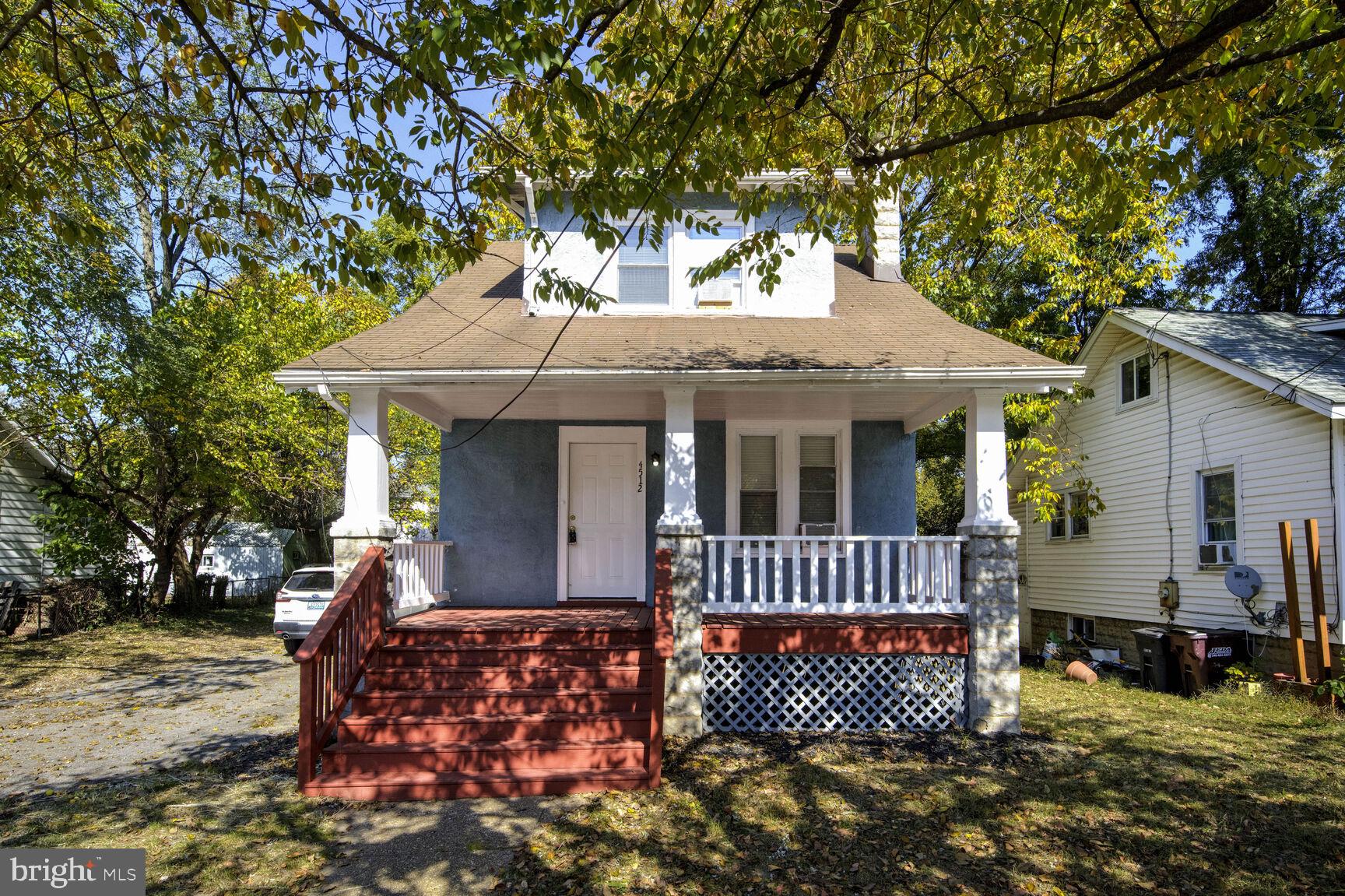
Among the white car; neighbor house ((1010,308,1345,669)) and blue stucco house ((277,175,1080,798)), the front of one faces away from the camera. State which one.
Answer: the white car

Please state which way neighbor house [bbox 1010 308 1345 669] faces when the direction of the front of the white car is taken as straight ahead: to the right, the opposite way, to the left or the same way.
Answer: the opposite way

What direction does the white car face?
away from the camera

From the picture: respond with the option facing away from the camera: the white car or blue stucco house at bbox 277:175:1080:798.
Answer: the white car

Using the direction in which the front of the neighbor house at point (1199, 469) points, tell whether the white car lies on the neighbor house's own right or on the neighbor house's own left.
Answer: on the neighbor house's own right

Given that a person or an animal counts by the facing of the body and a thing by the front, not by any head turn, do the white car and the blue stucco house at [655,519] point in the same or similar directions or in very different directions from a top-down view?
very different directions

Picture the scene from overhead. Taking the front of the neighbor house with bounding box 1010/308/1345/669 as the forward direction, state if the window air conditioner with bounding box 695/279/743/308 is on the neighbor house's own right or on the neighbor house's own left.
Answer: on the neighbor house's own right

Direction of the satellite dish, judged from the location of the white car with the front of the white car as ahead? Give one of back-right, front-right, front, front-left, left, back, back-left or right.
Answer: back-right

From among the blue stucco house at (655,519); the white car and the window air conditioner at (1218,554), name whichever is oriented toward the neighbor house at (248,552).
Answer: the white car

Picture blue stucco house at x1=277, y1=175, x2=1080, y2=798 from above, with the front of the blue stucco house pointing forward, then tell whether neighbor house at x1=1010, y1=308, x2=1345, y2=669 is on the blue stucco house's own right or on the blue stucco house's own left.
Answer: on the blue stucco house's own left

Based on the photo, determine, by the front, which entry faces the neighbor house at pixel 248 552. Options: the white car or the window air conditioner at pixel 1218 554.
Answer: the white car

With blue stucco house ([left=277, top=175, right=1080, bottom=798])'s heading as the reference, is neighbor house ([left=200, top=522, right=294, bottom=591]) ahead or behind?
behind

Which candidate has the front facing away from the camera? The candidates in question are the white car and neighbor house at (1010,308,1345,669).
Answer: the white car
